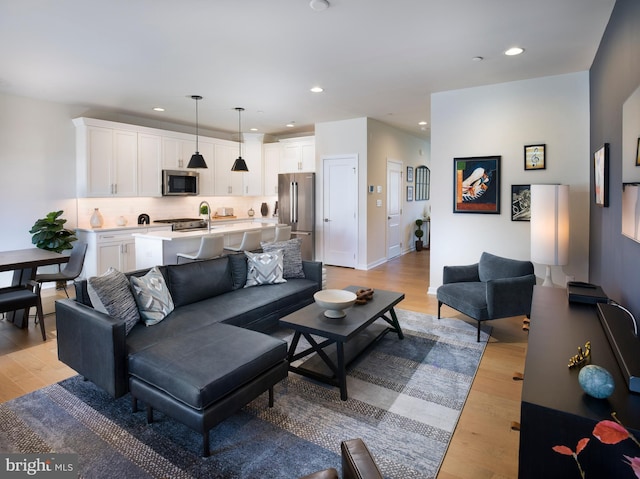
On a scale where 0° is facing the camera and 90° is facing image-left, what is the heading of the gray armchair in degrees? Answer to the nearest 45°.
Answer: approximately 45°

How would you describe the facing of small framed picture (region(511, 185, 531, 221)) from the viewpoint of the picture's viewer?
facing the viewer

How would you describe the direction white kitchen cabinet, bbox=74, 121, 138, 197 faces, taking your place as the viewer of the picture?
facing the viewer and to the right of the viewer

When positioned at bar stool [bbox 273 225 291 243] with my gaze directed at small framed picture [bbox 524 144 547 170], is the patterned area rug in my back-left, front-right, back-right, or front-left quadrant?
front-right

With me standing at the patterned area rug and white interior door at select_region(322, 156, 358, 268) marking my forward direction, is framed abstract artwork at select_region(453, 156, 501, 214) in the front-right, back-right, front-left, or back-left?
front-right

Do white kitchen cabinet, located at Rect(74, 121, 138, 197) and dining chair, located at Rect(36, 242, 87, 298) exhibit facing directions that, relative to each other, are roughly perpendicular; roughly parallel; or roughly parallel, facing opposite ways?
roughly perpendicular

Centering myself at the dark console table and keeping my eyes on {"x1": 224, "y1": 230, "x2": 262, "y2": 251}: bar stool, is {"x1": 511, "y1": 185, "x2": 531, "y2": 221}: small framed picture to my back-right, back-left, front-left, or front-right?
front-right

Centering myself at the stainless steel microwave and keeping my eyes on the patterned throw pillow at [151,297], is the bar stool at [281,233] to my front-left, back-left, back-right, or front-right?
front-left
